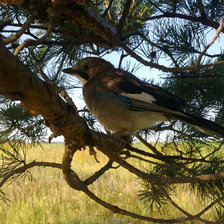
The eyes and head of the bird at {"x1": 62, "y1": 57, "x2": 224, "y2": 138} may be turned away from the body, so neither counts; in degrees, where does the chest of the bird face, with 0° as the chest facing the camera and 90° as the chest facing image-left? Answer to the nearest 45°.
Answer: approximately 90°
